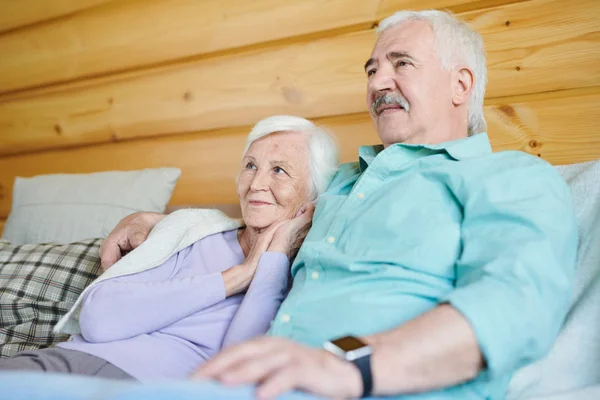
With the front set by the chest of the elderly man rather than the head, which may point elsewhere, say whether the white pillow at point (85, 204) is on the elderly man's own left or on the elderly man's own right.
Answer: on the elderly man's own right

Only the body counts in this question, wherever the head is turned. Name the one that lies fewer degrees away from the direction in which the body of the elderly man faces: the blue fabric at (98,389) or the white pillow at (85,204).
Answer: the blue fabric

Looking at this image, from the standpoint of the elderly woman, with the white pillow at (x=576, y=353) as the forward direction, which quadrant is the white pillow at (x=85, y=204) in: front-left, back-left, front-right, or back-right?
back-left

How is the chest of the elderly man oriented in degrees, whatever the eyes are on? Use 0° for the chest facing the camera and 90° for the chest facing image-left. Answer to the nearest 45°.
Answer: approximately 45°

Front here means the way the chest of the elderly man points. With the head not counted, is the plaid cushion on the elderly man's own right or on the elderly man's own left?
on the elderly man's own right
